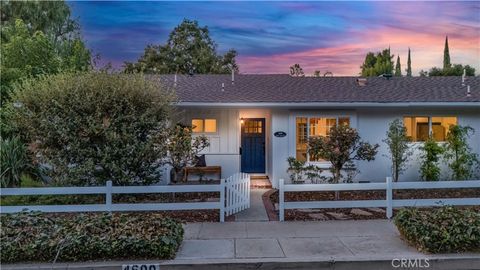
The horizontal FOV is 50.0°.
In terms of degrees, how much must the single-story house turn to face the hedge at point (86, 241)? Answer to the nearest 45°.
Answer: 0° — it already faces it

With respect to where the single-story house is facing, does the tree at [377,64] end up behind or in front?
behind

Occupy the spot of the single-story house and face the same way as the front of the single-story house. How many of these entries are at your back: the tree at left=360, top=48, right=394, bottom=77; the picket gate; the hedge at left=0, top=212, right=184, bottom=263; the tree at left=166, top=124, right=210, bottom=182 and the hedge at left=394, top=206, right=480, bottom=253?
1

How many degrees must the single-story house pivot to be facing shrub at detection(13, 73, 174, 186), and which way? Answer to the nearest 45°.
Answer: approximately 45° to its right

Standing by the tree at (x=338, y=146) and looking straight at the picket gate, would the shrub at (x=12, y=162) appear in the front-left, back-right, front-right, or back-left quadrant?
front-right

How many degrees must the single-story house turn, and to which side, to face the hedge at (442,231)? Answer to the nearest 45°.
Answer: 0° — it already faces it

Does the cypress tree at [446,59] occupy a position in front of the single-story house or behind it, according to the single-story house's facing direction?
behind

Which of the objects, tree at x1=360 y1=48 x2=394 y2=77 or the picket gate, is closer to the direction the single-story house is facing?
the picket gate

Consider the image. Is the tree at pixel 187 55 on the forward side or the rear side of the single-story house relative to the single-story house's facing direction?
on the rear side

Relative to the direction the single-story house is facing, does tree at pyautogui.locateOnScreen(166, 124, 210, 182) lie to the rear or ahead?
ahead

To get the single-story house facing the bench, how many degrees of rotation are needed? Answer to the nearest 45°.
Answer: approximately 90° to its right

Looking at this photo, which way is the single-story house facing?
toward the camera

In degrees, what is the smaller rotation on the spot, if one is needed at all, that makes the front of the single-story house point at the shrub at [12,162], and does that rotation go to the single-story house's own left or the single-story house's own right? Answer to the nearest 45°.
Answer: approximately 45° to the single-story house's own right
